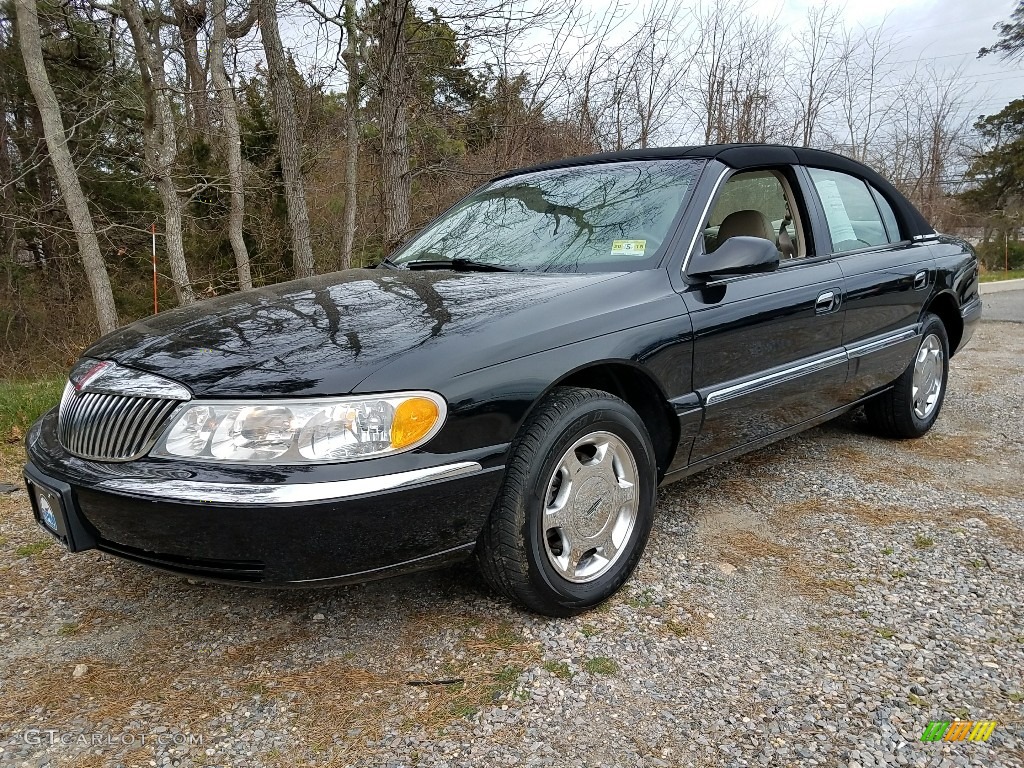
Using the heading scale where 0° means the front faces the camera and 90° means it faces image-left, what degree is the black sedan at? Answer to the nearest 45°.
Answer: approximately 45°
